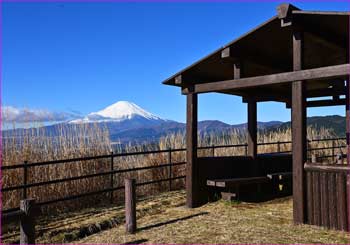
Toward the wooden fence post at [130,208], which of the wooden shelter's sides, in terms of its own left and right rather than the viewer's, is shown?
front

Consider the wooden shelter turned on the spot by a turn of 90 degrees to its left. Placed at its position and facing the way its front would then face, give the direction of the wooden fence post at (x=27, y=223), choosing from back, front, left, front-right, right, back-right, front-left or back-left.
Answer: right
